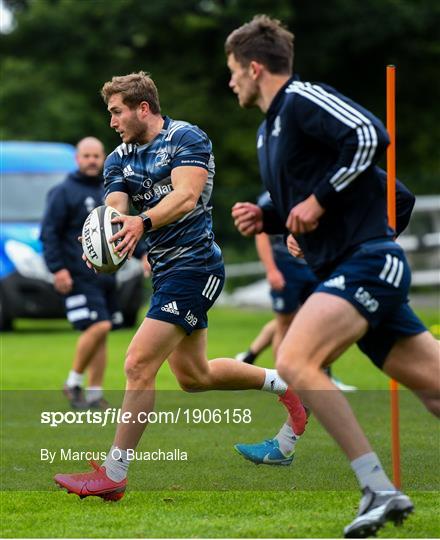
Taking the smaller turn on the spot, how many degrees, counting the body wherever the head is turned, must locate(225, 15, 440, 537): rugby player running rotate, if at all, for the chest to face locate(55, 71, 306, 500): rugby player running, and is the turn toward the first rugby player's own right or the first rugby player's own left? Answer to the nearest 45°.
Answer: approximately 45° to the first rugby player's own right

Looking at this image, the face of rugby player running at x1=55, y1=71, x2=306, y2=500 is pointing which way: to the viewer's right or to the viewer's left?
to the viewer's left

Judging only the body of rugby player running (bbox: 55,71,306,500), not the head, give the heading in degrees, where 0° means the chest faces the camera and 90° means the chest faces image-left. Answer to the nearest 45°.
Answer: approximately 45°

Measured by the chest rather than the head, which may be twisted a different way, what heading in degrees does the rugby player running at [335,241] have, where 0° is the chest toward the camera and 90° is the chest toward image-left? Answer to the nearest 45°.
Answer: approximately 90°

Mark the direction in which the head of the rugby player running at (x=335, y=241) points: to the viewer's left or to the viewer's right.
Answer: to the viewer's left

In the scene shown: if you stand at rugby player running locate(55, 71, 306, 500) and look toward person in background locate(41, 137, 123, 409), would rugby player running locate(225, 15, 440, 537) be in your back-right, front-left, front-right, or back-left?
back-right

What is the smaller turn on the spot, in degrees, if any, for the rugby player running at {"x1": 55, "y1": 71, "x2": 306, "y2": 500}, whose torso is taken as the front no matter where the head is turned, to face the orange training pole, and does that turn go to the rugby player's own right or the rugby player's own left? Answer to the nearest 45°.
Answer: approximately 135° to the rugby player's own left

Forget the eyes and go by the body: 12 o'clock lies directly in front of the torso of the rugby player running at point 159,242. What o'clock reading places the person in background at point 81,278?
The person in background is roughly at 4 o'clock from the rugby player running.
